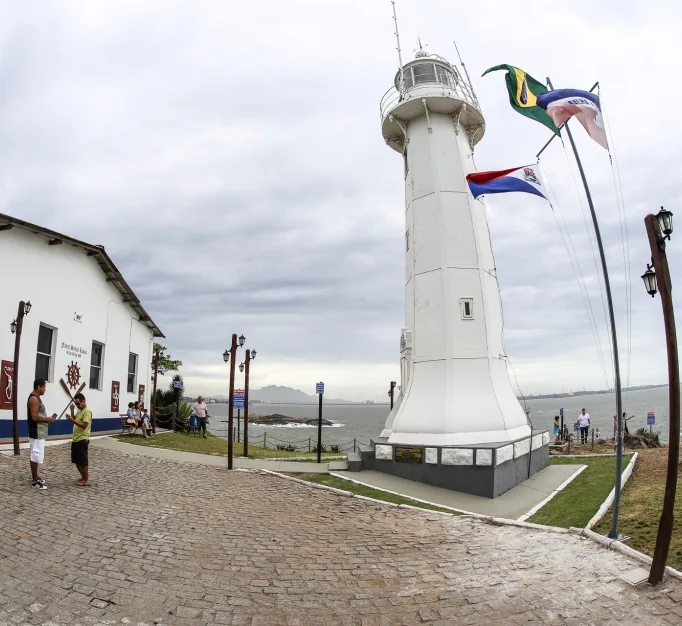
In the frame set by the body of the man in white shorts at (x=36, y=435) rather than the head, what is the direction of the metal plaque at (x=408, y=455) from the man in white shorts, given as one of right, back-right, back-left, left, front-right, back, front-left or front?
front

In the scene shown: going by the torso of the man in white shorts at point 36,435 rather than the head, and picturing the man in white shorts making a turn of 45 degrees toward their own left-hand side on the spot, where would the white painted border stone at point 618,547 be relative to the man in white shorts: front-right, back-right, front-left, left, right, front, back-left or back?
right

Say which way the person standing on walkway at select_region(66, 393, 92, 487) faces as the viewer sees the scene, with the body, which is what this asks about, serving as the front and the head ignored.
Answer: to the viewer's left

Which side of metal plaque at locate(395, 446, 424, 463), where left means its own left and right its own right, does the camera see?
front

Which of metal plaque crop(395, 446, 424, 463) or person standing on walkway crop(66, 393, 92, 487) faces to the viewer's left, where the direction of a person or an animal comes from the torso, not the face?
the person standing on walkway

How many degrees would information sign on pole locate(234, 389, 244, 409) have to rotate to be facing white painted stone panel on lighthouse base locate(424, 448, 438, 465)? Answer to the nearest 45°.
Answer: approximately 45° to its left

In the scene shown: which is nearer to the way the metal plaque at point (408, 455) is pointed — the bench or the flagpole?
the flagpole

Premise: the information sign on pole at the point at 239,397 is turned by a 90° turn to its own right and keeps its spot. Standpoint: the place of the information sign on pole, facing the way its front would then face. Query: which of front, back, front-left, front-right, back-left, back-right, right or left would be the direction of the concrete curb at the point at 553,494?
back-left

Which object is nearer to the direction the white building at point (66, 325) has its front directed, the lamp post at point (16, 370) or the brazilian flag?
the brazilian flag

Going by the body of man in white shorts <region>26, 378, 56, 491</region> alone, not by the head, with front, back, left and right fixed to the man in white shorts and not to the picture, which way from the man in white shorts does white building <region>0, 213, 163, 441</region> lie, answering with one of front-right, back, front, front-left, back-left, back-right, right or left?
left

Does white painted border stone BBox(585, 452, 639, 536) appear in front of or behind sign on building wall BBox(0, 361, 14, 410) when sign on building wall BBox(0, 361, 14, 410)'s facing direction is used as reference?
in front

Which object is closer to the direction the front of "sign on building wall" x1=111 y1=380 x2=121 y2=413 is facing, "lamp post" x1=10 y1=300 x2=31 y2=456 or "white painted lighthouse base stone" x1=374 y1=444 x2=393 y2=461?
the white painted lighthouse base stone

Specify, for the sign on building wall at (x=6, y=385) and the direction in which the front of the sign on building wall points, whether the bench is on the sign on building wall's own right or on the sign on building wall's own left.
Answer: on the sign on building wall's own left

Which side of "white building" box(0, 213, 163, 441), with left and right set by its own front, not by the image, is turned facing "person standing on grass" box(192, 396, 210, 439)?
left

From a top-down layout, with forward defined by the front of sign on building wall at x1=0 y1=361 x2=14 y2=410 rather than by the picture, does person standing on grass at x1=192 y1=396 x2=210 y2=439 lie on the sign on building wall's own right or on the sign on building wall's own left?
on the sign on building wall's own left

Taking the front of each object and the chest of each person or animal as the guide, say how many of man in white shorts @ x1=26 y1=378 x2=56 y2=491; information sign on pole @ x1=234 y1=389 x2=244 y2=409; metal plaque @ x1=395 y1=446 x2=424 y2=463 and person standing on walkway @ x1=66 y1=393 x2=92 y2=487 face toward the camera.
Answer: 2

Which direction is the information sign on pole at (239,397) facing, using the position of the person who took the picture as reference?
facing the viewer

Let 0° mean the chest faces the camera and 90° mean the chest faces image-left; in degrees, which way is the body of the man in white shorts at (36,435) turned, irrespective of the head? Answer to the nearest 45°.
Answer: approximately 270°
